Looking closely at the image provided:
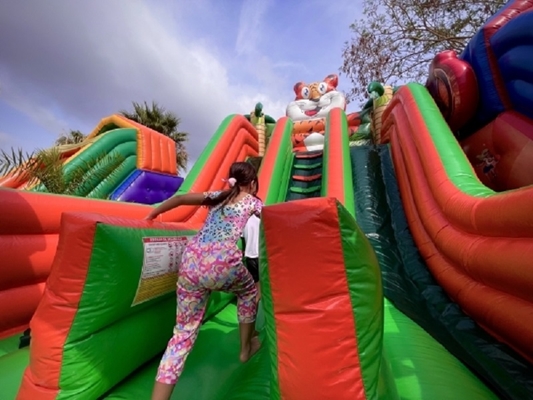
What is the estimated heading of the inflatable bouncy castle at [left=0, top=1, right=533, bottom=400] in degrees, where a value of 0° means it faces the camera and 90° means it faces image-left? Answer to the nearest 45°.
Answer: approximately 0°

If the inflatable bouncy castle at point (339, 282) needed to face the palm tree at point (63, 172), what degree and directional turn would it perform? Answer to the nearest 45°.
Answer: approximately 135° to its right

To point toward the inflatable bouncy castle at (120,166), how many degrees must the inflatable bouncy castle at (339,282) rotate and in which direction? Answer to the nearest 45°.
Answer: approximately 135° to its right
